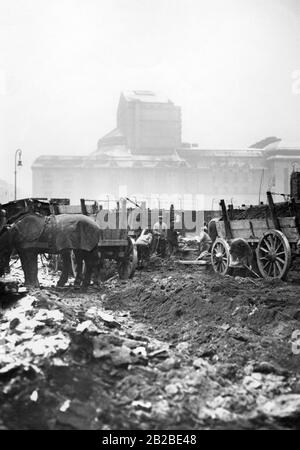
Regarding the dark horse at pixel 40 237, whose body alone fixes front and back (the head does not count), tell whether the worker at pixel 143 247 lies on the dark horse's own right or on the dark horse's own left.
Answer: on the dark horse's own right

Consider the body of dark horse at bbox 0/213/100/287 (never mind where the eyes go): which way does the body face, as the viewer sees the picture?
to the viewer's left

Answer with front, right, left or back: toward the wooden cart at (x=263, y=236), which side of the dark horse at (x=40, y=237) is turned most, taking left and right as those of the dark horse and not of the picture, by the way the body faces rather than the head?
back
